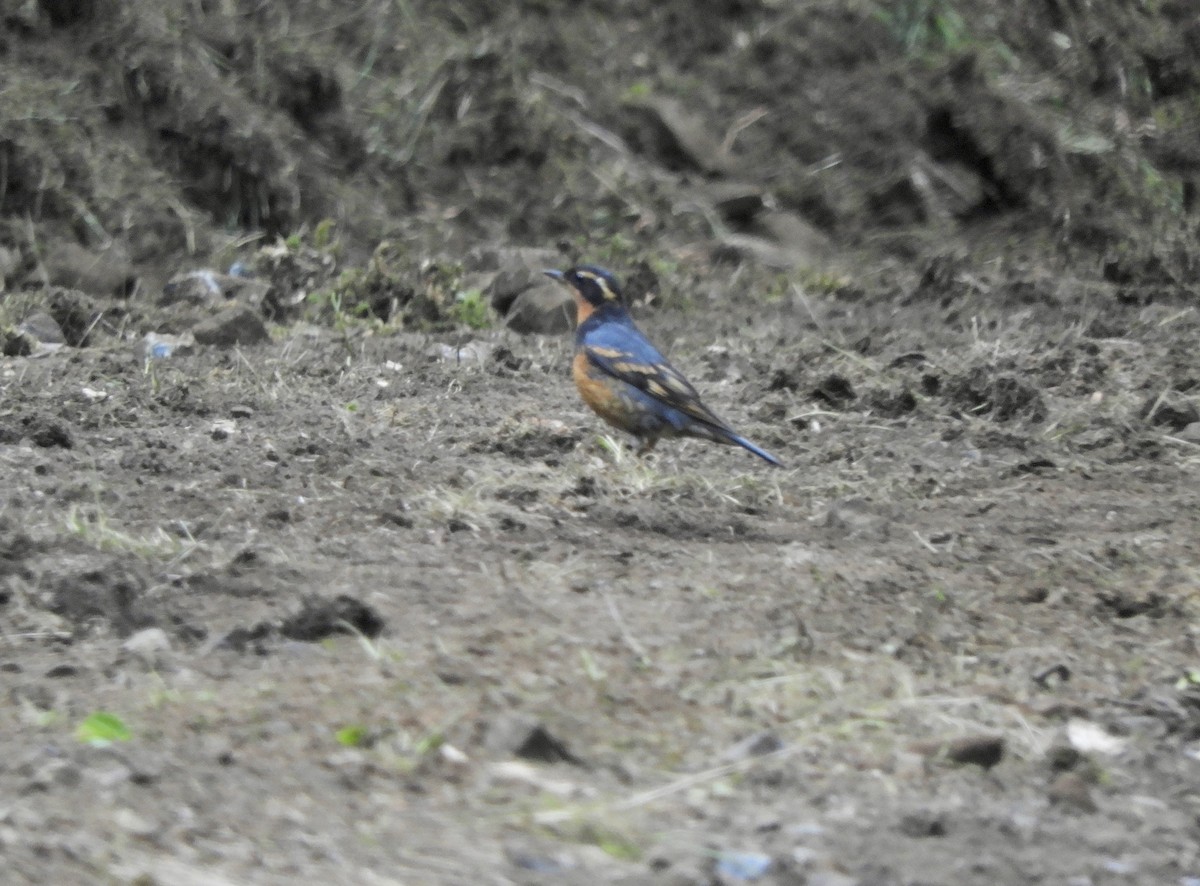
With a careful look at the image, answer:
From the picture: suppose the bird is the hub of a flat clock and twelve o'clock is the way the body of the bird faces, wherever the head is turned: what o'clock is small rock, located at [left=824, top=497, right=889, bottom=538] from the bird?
The small rock is roughly at 8 o'clock from the bird.

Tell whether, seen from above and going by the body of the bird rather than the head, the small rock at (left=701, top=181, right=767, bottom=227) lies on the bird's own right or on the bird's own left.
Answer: on the bird's own right

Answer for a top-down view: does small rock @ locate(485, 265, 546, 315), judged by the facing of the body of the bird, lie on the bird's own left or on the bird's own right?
on the bird's own right

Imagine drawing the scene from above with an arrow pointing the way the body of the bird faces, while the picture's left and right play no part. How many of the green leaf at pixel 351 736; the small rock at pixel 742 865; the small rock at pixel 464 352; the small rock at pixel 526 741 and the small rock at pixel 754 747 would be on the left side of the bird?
4

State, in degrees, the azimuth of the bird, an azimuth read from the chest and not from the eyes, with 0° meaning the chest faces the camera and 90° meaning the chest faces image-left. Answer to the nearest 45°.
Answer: approximately 90°

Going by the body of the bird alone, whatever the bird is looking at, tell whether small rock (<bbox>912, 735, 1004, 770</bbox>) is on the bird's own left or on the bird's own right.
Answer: on the bird's own left

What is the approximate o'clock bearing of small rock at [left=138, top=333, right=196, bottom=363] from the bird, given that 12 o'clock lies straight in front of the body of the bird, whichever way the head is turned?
The small rock is roughly at 1 o'clock from the bird.

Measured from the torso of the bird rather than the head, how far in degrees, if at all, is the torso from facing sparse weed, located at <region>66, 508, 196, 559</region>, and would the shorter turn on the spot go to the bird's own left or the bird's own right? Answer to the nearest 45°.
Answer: approximately 45° to the bird's own left
